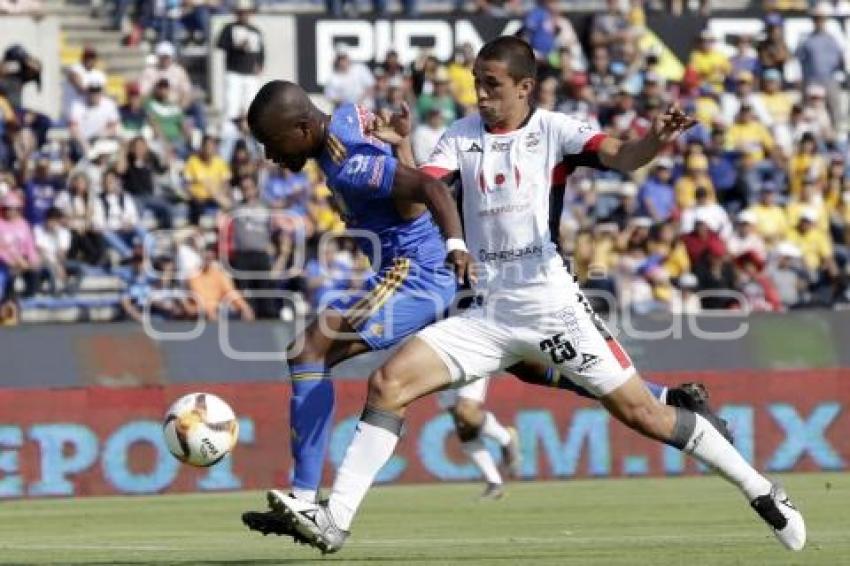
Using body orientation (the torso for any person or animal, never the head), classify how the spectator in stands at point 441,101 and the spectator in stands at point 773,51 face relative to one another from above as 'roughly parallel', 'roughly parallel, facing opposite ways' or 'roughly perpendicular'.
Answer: roughly parallel

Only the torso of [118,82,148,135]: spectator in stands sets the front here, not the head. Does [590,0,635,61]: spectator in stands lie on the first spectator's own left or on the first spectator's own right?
on the first spectator's own left

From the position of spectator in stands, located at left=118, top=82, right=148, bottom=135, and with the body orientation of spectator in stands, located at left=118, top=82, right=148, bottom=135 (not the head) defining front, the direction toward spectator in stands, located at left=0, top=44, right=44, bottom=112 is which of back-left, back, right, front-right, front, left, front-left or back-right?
right

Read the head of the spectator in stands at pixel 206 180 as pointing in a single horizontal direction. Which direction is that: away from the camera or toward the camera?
toward the camera

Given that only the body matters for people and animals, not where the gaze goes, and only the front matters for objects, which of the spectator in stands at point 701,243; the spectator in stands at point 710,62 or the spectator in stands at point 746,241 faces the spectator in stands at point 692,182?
the spectator in stands at point 710,62

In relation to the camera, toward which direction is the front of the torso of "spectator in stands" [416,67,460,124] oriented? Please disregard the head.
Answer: toward the camera

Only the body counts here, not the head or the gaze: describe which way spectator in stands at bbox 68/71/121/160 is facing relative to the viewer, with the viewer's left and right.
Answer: facing the viewer

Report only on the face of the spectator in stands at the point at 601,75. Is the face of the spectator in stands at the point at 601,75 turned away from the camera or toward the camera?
toward the camera

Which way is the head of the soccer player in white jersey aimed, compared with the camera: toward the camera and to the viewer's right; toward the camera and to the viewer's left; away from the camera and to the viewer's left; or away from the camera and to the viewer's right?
toward the camera and to the viewer's left

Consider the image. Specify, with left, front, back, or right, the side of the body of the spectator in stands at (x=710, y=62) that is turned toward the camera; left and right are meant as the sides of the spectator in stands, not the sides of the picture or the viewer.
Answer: front

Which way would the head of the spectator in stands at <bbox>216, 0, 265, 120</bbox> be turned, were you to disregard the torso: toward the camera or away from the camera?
toward the camera

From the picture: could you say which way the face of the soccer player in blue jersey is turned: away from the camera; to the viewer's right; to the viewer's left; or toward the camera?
to the viewer's left

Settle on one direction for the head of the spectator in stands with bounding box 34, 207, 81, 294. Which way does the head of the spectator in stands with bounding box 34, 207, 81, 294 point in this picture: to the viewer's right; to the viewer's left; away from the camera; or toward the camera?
toward the camera

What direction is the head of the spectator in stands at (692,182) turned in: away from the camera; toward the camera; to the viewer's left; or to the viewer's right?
toward the camera
